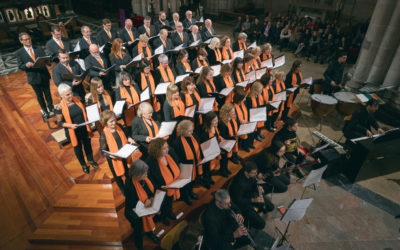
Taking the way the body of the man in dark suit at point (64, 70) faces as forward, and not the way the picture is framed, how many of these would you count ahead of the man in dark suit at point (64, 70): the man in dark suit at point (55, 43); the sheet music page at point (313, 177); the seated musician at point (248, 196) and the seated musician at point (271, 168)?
3

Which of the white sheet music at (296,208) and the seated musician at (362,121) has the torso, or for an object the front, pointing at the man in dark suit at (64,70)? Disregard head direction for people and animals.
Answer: the white sheet music

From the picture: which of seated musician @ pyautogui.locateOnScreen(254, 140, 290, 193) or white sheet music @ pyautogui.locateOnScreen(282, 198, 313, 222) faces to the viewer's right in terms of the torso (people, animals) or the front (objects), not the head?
the seated musician

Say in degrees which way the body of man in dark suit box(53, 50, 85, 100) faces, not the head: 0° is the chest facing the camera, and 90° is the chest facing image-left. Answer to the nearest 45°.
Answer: approximately 315°

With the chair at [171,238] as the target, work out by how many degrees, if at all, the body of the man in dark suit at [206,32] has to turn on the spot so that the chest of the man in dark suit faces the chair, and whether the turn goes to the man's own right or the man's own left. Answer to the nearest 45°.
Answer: approximately 45° to the man's own right

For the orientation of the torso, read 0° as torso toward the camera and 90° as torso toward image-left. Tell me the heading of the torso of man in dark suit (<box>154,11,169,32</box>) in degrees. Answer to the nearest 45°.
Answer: approximately 315°

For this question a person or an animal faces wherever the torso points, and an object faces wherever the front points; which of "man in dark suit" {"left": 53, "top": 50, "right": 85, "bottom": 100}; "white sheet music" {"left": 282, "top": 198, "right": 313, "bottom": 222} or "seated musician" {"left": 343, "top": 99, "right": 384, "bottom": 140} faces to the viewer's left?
the white sheet music

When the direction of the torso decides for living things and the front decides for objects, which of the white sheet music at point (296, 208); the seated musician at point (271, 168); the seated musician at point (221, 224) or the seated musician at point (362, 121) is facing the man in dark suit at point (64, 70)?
the white sheet music

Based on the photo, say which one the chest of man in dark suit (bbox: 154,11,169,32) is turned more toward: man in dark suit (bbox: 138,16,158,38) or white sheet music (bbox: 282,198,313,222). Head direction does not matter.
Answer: the white sheet music

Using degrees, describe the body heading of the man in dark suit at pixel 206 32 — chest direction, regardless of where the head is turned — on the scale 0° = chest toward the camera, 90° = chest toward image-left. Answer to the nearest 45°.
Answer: approximately 315°

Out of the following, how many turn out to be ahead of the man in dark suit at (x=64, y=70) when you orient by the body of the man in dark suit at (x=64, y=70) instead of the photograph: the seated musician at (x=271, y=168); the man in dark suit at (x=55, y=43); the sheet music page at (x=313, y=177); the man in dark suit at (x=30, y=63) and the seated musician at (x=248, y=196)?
3

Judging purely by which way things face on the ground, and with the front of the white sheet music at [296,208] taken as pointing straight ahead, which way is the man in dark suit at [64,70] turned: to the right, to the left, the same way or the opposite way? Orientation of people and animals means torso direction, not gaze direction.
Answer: the opposite way

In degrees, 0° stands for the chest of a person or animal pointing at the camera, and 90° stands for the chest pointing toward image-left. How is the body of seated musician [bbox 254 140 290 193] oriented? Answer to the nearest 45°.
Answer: approximately 270°

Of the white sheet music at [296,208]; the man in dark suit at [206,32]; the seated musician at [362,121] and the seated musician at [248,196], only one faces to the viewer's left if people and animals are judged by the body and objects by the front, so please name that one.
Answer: the white sheet music

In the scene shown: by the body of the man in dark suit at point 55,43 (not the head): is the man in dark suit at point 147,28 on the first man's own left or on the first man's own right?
on the first man's own left

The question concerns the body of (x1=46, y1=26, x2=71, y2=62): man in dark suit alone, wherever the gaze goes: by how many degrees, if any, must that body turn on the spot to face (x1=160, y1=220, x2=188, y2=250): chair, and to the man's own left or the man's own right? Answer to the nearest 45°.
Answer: approximately 45° to the man's own right
